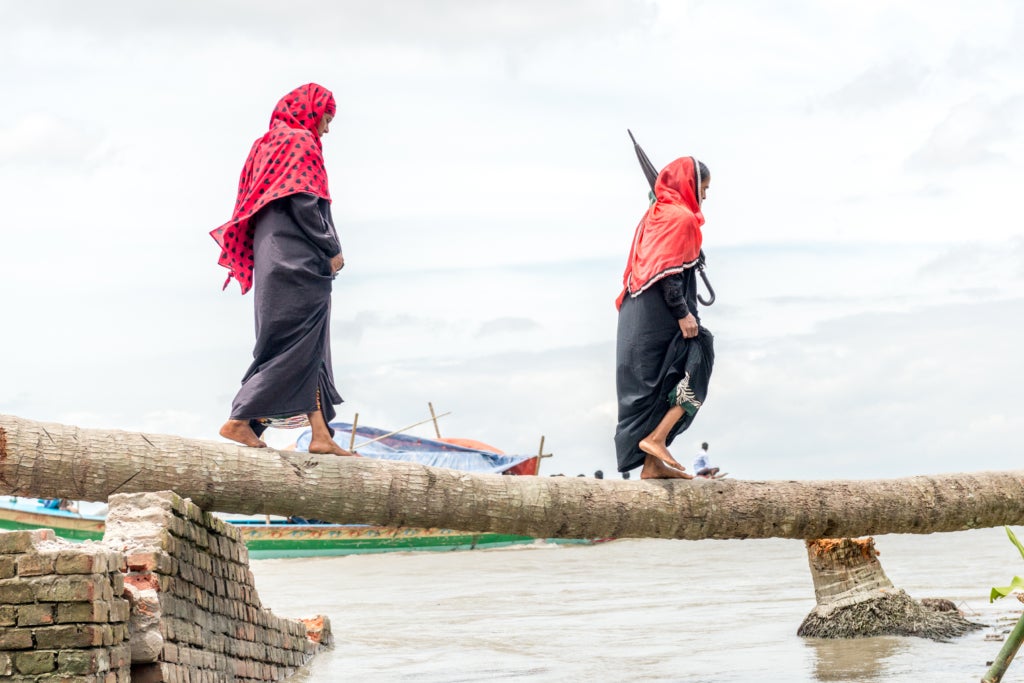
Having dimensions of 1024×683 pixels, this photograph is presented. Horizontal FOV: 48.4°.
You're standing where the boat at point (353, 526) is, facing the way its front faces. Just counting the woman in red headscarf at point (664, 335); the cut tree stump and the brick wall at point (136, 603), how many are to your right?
3

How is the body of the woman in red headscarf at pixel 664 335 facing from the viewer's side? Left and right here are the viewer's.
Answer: facing to the right of the viewer

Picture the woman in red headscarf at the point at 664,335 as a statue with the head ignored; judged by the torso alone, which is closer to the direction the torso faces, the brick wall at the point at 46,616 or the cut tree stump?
the cut tree stump

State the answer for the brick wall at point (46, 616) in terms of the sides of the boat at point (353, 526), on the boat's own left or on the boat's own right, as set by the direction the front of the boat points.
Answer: on the boat's own right

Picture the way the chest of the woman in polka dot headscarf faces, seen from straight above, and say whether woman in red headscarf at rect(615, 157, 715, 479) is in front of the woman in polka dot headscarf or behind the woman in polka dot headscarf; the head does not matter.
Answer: in front

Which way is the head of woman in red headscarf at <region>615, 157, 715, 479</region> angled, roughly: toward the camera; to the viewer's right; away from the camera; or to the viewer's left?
to the viewer's right

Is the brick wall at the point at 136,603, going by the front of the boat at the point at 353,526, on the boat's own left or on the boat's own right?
on the boat's own right

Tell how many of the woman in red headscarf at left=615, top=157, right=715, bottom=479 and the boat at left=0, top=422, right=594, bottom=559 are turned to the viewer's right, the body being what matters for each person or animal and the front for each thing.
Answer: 2

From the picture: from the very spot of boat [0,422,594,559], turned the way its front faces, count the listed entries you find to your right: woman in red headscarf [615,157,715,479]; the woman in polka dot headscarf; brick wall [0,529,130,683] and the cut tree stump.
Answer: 4

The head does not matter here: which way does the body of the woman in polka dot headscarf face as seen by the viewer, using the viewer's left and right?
facing to the right of the viewer

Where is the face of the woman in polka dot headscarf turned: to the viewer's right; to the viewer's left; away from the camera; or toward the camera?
to the viewer's right

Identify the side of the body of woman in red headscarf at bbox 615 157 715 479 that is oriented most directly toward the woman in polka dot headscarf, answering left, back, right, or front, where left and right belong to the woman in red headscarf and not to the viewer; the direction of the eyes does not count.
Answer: back

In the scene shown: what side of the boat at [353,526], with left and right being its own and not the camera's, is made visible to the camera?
right
